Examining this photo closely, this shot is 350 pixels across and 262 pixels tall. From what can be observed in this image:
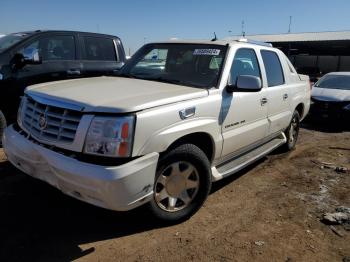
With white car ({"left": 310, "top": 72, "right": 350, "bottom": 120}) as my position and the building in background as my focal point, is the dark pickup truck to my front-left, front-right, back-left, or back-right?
back-left

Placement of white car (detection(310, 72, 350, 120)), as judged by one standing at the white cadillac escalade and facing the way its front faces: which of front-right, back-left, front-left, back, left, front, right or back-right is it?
back

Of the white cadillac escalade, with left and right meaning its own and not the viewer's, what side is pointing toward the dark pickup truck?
right

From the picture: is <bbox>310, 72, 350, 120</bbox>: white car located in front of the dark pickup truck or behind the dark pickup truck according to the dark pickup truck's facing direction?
behind

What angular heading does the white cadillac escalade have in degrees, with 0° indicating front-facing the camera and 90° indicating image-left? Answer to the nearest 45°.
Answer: approximately 45°

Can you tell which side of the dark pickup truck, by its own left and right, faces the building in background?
back

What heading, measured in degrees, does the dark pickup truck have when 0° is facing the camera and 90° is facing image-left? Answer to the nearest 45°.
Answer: approximately 45°

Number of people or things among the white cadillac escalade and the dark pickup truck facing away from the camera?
0
